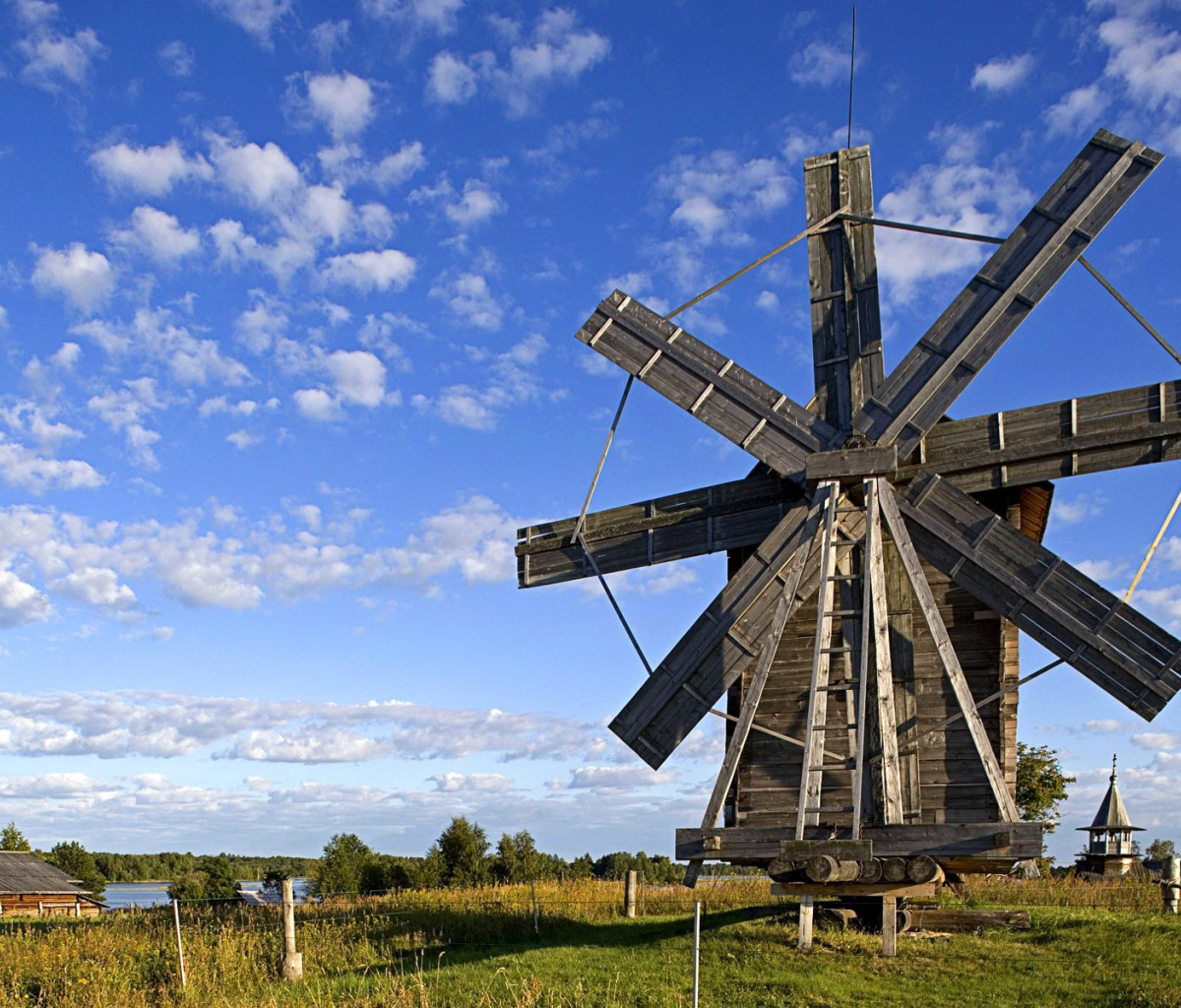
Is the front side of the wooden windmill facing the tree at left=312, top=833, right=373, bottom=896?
no

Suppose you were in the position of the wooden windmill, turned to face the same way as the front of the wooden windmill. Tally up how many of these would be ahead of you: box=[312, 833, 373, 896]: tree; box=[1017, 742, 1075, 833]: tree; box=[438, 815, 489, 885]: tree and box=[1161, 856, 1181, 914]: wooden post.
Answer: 0

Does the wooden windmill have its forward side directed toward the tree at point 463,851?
no

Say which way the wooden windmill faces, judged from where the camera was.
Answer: facing the viewer

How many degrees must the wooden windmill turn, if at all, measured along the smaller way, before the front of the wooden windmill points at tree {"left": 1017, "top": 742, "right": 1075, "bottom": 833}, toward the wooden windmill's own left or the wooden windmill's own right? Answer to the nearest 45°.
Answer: approximately 180°

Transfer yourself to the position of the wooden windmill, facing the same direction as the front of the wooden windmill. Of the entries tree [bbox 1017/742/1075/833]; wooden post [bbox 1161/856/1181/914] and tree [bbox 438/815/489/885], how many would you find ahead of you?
0

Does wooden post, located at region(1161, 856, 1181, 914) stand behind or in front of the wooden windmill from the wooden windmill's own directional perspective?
behind
